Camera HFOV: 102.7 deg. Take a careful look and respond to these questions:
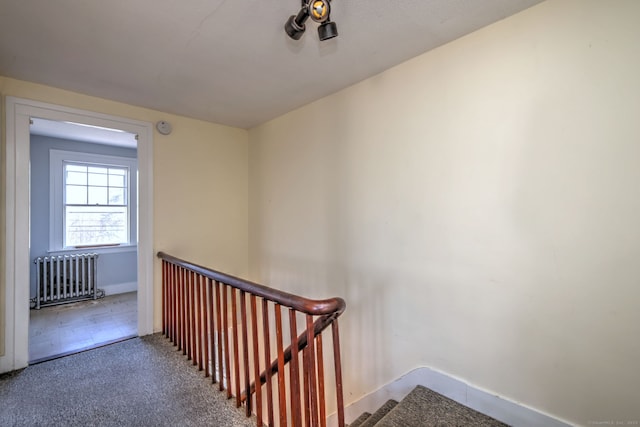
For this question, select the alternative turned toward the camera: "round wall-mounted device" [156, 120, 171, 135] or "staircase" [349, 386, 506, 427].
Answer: the round wall-mounted device

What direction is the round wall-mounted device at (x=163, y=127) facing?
toward the camera

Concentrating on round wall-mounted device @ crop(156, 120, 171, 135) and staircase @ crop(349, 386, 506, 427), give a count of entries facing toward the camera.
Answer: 1

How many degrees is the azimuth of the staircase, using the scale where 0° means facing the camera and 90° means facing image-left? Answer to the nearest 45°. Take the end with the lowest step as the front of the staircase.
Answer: approximately 135°

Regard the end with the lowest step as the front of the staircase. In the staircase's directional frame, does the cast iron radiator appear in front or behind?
in front

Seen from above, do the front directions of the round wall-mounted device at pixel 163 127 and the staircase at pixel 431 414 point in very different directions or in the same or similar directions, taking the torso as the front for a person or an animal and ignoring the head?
very different directions

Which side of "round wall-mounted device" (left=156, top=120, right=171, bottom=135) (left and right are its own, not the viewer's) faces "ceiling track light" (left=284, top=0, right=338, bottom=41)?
front

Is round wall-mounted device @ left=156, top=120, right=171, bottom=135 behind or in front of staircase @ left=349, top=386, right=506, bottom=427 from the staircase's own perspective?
in front

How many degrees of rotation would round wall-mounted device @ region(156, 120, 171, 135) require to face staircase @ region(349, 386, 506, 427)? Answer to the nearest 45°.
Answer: approximately 45° to its left

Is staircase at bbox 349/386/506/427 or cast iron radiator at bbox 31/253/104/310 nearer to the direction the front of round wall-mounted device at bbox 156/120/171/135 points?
the staircase

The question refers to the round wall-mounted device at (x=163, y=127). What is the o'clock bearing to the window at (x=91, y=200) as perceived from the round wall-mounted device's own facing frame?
The window is roughly at 5 o'clock from the round wall-mounted device.
